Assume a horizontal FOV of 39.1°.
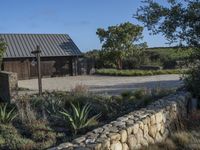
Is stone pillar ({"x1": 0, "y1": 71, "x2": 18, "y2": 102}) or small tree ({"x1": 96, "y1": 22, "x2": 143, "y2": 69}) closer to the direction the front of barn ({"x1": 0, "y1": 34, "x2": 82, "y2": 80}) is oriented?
the stone pillar

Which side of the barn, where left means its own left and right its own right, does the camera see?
front

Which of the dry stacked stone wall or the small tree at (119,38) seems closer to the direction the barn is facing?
the dry stacked stone wall

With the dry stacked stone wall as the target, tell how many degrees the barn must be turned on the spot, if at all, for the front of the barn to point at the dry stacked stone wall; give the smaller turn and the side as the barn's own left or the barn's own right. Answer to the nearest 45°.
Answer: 0° — it already faces it

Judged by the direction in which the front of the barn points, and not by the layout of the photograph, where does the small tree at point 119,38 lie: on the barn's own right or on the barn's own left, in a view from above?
on the barn's own left

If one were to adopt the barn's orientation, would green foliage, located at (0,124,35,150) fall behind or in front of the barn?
in front

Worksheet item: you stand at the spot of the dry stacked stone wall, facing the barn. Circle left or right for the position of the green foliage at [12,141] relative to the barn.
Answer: left

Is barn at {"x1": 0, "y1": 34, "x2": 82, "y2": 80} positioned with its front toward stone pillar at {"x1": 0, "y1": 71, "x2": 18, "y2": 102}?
yes
